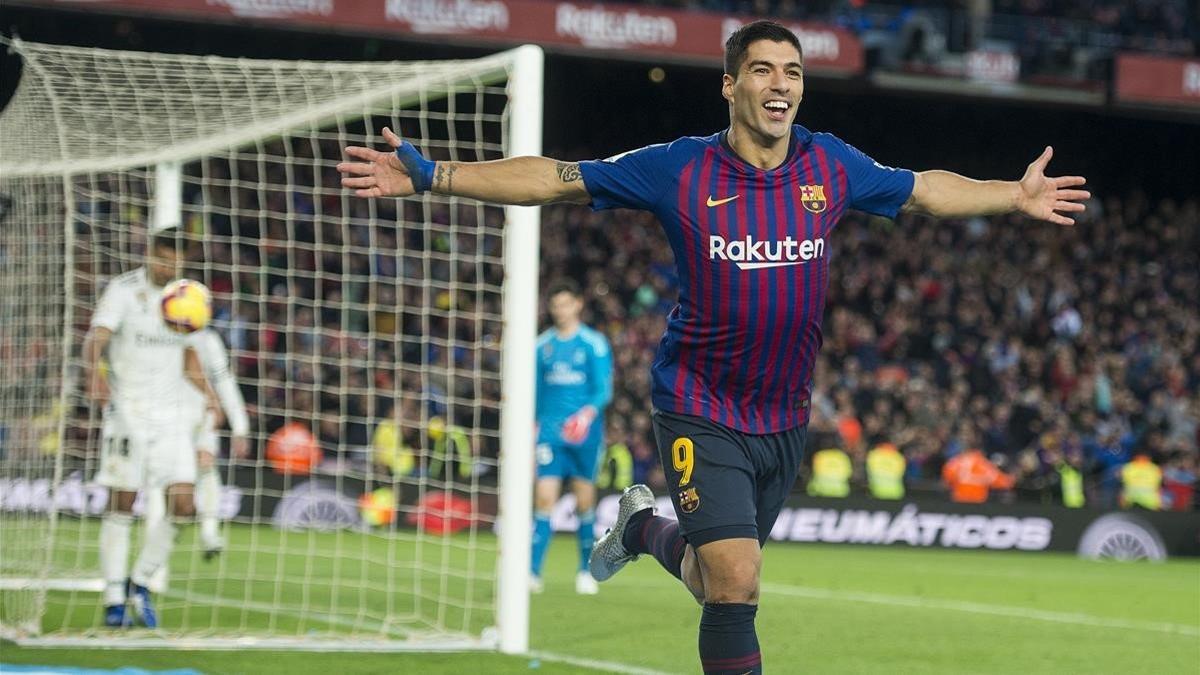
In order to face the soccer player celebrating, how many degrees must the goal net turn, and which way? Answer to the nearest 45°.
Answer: approximately 90° to its right

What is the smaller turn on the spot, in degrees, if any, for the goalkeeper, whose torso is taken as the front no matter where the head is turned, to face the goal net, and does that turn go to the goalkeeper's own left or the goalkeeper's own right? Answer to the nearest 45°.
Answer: approximately 45° to the goalkeeper's own right

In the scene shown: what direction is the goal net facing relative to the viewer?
to the viewer's right

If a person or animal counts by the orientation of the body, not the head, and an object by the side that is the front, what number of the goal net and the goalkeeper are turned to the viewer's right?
1

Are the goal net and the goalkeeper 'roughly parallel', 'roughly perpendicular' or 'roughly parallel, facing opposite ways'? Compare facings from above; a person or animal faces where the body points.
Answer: roughly perpendicular
